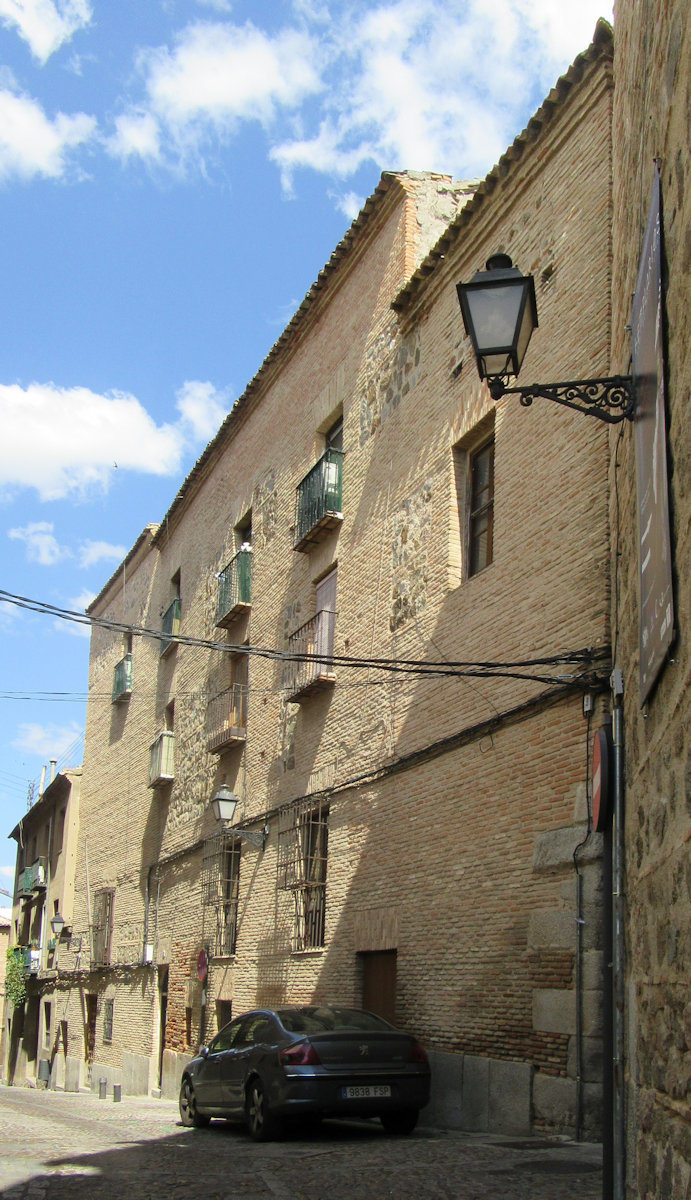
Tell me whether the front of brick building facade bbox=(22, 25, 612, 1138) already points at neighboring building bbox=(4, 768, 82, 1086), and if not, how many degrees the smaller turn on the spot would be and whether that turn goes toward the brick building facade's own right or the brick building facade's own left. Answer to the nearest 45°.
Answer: approximately 135° to the brick building facade's own right

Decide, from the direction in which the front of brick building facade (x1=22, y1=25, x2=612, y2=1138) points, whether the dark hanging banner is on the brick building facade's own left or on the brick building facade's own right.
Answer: on the brick building facade's own left

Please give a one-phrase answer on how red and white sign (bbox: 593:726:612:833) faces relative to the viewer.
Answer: facing to the left of the viewer

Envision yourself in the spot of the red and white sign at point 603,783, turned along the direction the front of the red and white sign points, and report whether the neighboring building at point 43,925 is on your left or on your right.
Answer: on your right

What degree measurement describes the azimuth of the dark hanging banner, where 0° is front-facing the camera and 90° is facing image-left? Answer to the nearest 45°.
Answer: approximately 90°

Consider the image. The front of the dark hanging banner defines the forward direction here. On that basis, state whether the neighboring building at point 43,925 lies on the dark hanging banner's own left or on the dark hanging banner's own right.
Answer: on the dark hanging banner's own right

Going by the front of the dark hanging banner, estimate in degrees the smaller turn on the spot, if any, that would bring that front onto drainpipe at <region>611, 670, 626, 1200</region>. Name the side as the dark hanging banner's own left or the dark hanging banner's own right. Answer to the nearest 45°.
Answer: approximately 90° to the dark hanging banner's own right

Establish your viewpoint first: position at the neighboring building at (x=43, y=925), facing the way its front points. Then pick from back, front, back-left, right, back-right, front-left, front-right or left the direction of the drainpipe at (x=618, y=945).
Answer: front-left

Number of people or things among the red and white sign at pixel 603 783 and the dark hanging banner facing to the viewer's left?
2

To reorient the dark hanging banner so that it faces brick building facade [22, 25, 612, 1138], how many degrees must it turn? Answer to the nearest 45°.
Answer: approximately 90° to its right

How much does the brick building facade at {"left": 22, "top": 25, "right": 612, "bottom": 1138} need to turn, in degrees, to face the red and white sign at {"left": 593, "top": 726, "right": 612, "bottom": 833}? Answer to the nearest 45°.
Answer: approximately 45° to its left

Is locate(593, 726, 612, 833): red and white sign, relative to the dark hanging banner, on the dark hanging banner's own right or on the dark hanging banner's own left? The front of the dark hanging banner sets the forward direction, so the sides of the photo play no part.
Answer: on the dark hanging banner's own right

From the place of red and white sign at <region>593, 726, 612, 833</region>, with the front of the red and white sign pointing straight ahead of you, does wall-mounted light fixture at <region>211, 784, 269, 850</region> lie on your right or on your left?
on your right
